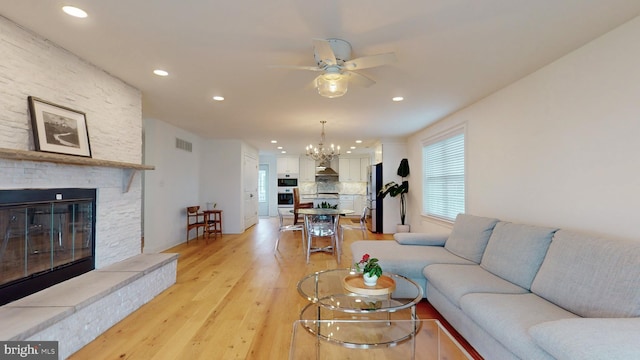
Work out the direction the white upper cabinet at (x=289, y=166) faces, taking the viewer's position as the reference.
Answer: facing the viewer

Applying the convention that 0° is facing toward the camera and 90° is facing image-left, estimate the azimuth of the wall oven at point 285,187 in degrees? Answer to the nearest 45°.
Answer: approximately 0°

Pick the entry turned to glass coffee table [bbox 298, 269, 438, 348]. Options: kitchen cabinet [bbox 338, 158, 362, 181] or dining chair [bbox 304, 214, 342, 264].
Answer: the kitchen cabinet

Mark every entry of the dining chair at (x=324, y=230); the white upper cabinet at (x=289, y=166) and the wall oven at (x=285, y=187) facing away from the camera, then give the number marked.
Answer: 1

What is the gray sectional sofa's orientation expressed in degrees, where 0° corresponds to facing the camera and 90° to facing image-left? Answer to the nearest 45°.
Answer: approximately 45°

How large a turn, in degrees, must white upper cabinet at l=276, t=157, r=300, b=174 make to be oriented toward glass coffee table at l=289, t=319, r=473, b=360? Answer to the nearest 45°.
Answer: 0° — it already faces it

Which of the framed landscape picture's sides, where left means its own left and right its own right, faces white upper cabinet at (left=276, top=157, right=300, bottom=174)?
left

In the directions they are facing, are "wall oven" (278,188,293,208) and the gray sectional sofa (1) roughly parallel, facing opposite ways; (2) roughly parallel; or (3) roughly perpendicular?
roughly perpendicular

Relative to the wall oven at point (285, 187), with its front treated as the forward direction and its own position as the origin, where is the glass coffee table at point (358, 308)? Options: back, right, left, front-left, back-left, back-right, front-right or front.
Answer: front

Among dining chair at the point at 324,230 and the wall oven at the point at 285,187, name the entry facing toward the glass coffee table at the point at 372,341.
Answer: the wall oven

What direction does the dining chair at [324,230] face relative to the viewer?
away from the camera

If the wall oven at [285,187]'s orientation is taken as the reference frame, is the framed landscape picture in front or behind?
in front

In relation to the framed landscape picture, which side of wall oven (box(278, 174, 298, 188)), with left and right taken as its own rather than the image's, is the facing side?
front

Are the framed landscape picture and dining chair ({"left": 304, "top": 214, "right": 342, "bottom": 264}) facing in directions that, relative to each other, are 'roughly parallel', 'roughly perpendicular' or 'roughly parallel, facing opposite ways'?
roughly perpendicular

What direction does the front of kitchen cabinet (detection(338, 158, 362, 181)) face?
toward the camera
